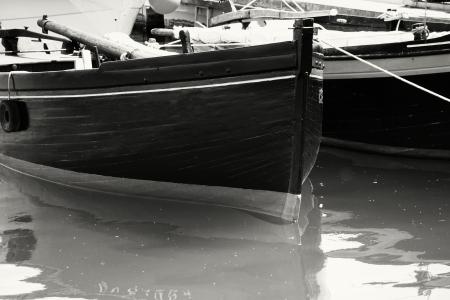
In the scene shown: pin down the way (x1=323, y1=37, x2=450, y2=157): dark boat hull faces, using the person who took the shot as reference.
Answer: facing the viewer and to the right of the viewer

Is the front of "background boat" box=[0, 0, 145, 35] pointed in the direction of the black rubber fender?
no

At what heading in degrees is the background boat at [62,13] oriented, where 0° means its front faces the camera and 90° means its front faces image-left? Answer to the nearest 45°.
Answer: approximately 270°

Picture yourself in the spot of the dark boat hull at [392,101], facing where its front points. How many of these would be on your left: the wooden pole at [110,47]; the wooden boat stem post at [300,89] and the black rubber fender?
0

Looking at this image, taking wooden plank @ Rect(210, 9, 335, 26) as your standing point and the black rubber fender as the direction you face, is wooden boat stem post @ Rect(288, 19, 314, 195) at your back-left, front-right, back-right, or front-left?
front-left

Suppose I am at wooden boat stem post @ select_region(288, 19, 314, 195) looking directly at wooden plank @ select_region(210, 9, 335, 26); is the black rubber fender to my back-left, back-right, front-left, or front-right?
front-left

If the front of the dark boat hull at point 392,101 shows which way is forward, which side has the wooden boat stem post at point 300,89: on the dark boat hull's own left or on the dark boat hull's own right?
on the dark boat hull's own right

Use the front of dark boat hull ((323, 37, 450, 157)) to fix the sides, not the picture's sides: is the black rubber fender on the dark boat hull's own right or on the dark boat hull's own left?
on the dark boat hull's own right

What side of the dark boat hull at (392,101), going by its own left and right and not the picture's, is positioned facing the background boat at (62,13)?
back
